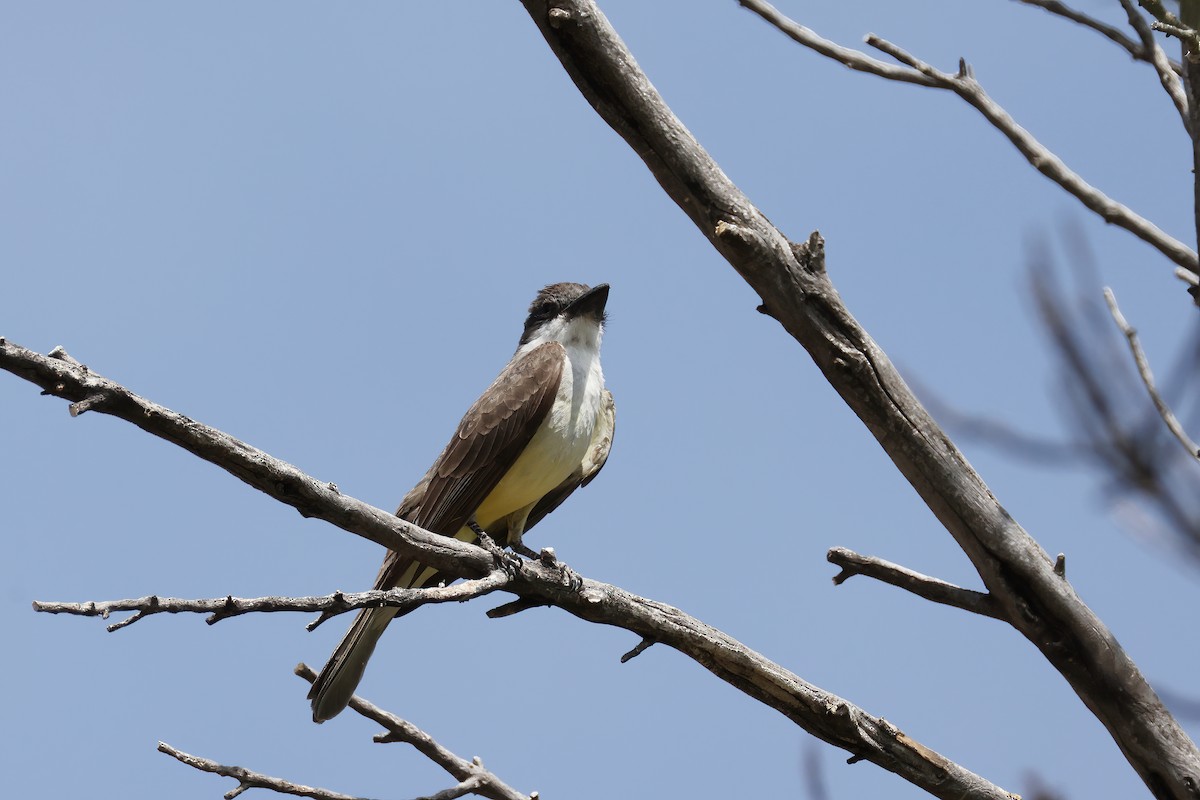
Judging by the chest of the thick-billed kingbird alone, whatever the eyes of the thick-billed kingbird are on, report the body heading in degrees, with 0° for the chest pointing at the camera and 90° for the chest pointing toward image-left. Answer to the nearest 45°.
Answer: approximately 315°
